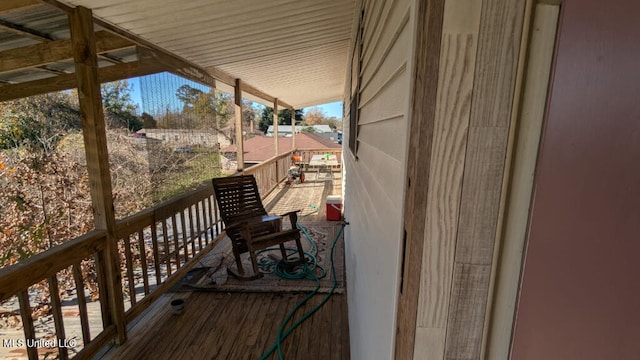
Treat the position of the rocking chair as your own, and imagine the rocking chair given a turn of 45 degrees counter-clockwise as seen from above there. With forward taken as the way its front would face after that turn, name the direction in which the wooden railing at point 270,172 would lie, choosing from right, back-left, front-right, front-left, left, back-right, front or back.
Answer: left

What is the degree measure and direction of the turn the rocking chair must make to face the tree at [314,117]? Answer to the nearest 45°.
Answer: approximately 135° to its left

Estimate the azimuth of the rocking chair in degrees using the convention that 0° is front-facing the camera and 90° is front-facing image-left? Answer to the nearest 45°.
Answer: approximately 315°

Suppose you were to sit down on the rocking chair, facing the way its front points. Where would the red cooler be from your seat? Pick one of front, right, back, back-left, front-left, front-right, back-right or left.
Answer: left

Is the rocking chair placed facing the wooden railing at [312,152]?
no

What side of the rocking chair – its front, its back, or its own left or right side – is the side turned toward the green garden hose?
front

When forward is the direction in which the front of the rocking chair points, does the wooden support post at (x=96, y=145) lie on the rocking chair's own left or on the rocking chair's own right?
on the rocking chair's own right
